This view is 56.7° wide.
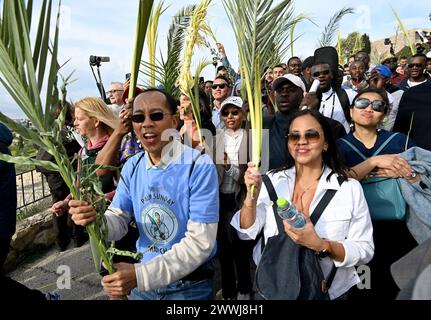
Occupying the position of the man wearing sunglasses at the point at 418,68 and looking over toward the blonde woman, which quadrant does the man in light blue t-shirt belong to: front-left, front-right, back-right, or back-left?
front-left

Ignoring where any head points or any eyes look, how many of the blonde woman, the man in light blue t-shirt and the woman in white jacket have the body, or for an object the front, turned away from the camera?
0

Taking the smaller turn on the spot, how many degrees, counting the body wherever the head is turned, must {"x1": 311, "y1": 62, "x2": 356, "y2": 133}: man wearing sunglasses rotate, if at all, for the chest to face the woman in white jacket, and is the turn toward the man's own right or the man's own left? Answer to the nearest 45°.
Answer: approximately 45° to the man's own left

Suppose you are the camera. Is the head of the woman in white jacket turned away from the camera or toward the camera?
toward the camera

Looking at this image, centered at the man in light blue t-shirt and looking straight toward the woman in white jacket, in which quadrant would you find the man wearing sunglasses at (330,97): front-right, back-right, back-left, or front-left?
front-left

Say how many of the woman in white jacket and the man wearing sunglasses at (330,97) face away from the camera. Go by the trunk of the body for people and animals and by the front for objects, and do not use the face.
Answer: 0

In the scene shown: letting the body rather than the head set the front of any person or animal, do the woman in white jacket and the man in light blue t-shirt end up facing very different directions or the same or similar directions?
same or similar directions

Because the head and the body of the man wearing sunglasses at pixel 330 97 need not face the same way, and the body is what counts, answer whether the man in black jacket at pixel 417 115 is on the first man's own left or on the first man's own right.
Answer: on the first man's own left

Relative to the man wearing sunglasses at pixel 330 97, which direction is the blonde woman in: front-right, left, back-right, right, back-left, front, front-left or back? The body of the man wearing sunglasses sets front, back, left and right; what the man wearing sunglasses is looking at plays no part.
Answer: front

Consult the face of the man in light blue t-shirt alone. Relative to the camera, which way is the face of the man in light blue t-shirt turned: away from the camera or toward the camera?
toward the camera
